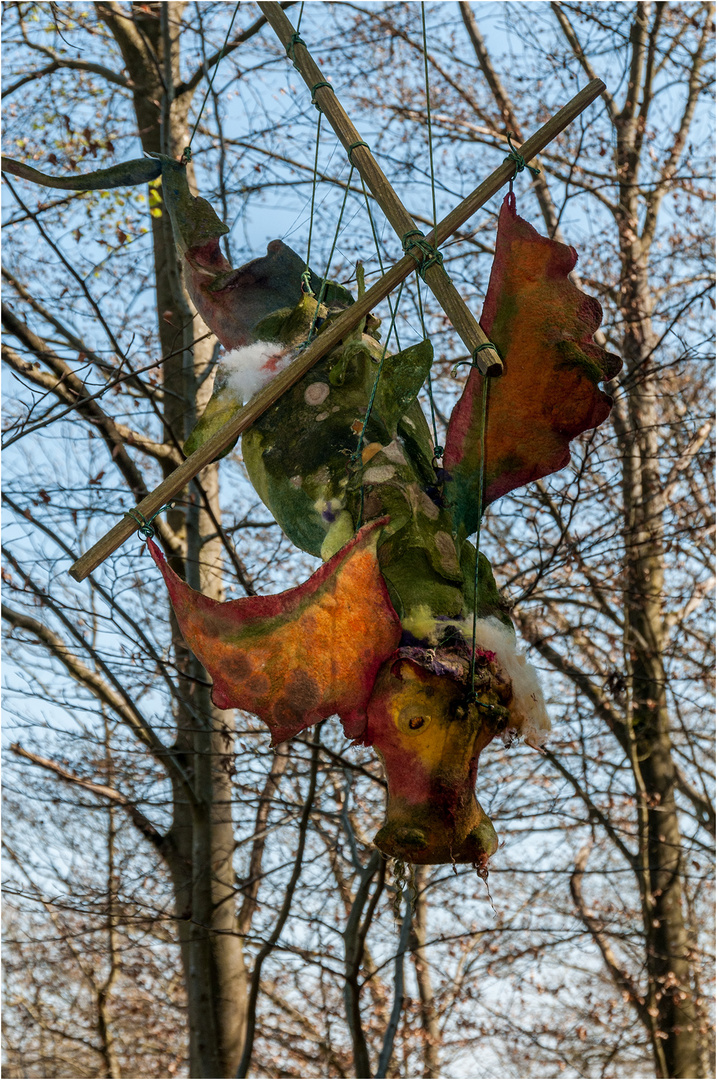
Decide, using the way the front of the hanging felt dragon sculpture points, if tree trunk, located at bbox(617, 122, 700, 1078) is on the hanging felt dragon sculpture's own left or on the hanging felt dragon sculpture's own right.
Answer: on the hanging felt dragon sculpture's own left

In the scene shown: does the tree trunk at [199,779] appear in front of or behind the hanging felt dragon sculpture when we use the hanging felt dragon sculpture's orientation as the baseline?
behind

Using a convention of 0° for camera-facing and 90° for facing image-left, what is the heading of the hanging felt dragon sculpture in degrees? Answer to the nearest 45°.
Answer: approximately 315°
